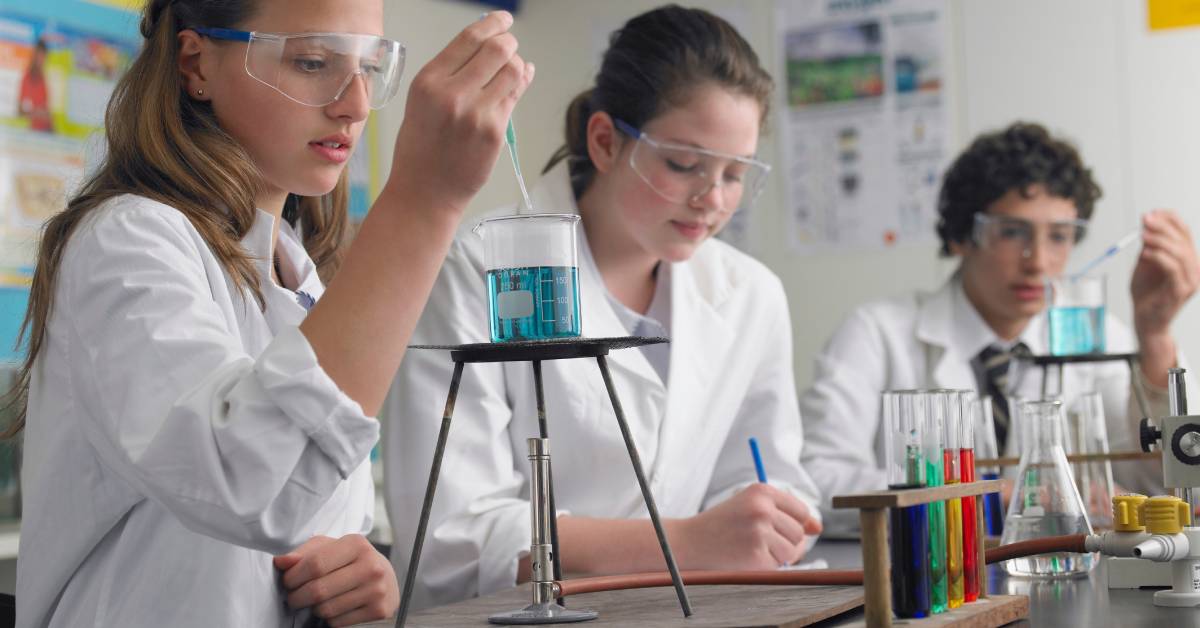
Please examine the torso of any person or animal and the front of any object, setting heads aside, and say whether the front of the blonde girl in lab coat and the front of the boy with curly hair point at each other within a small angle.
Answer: no

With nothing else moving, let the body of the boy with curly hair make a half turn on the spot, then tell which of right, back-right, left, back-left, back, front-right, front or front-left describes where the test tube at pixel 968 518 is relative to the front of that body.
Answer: back-left

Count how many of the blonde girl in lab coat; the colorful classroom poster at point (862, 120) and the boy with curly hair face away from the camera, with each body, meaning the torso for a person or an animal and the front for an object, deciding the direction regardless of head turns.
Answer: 0

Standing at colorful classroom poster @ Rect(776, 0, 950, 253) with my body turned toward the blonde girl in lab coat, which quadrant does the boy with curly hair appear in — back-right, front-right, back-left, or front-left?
front-left

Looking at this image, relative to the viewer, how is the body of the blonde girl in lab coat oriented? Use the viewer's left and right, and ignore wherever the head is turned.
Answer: facing the viewer and to the right of the viewer

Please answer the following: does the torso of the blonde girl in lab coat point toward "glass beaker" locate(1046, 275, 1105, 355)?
no

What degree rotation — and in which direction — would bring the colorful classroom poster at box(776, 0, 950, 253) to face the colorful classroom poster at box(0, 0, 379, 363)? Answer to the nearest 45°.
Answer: approximately 45° to its right

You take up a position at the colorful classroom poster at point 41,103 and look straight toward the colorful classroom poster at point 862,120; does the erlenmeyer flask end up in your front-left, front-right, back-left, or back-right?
front-right

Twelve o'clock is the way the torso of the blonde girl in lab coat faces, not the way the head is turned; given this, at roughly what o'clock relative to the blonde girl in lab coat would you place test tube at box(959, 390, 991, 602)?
The test tube is roughly at 11 o'clock from the blonde girl in lab coat.

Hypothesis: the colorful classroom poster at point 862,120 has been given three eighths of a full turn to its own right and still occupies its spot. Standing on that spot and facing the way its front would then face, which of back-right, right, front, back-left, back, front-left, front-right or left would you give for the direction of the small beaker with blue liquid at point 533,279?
back-left

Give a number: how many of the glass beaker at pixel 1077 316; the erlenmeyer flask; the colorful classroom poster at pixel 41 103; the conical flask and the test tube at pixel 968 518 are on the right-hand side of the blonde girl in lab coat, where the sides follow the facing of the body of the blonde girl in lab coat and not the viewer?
0

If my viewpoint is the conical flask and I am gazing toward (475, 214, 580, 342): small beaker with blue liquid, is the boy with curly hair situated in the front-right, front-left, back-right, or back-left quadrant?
back-right

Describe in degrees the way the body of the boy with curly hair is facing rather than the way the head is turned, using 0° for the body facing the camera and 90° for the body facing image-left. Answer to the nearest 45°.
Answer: approximately 315°

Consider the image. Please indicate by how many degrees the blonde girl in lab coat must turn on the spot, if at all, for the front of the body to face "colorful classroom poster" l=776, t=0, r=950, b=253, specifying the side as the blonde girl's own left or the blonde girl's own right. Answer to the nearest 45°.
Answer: approximately 90° to the blonde girl's own left

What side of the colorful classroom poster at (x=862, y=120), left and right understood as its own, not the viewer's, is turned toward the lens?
front

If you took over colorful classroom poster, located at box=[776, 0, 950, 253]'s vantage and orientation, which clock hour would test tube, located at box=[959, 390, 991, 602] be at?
The test tube is roughly at 12 o'clock from the colorful classroom poster.

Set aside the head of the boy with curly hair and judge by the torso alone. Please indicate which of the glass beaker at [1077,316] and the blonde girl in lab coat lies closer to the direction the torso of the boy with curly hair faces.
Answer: the glass beaker

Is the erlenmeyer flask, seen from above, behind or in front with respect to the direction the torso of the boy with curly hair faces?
in front
